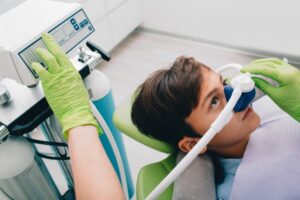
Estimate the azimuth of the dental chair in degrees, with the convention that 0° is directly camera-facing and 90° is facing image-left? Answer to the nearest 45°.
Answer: approximately 270°
